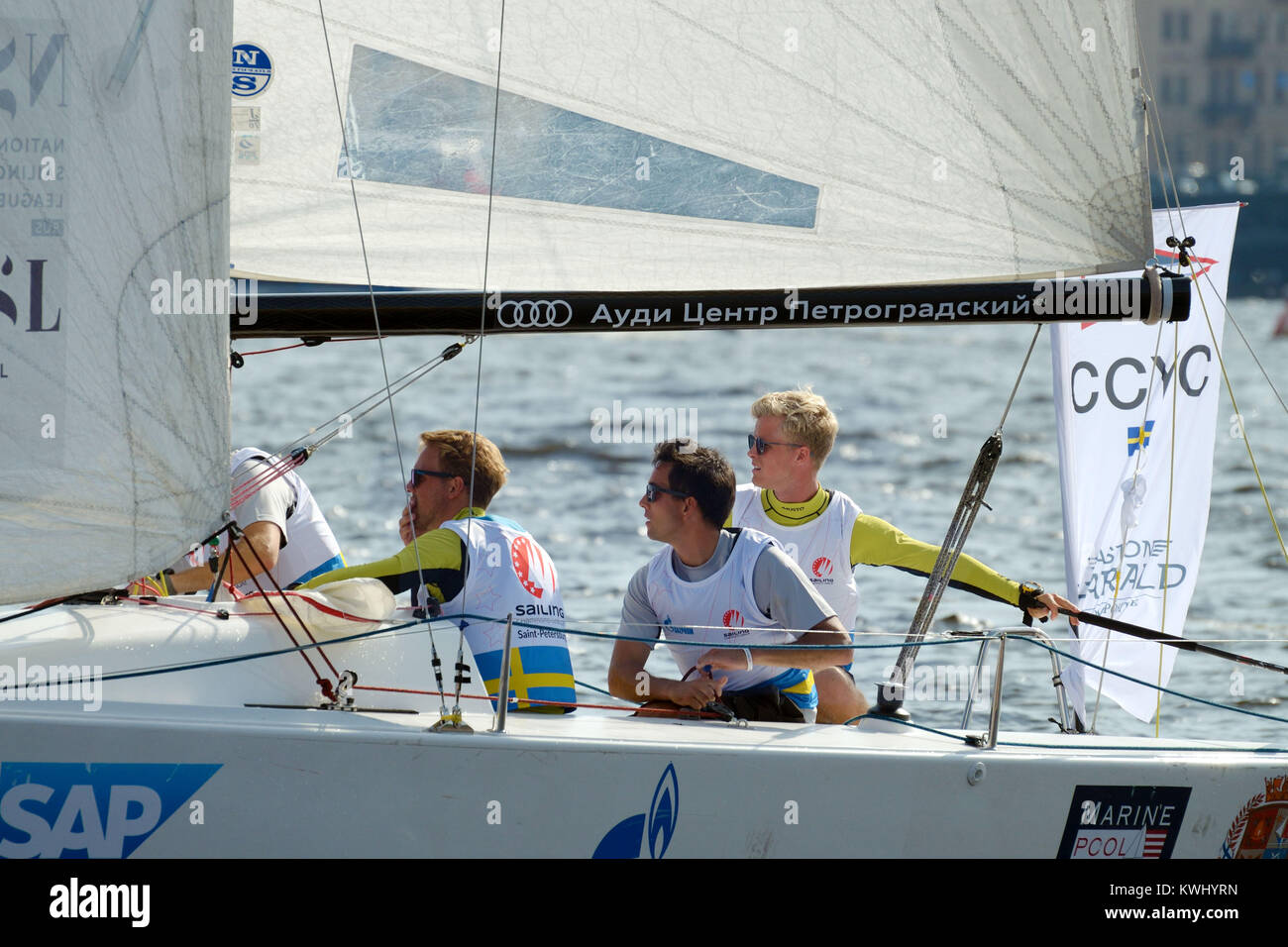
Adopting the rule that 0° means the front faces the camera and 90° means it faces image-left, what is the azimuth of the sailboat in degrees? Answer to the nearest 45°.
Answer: approximately 90°

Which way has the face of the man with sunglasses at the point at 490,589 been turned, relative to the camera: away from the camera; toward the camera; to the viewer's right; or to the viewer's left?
to the viewer's left

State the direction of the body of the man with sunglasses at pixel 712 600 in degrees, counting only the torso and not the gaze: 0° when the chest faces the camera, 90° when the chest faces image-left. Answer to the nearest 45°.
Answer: approximately 45°

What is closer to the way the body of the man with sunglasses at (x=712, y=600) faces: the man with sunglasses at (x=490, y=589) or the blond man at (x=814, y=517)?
the man with sunglasses

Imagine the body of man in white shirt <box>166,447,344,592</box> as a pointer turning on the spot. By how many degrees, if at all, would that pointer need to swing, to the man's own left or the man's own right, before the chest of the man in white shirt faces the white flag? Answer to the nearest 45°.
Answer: approximately 180°

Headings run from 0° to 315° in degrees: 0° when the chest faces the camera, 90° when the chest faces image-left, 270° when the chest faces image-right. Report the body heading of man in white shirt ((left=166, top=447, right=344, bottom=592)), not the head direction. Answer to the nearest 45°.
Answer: approximately 90°

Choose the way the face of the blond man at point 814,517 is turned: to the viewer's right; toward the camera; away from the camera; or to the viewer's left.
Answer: to the viewer's left

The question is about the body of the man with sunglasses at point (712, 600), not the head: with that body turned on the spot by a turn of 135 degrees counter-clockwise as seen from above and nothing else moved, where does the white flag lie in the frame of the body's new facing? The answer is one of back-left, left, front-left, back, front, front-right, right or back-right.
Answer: front-left

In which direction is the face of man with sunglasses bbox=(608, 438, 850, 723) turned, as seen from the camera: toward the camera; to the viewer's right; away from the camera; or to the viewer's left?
to the viewer's left
